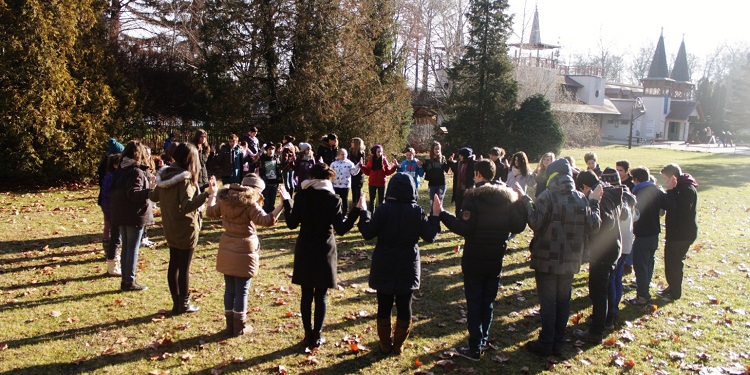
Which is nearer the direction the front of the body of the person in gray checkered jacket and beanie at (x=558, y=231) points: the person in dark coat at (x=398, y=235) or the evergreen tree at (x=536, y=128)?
the evergreen tree

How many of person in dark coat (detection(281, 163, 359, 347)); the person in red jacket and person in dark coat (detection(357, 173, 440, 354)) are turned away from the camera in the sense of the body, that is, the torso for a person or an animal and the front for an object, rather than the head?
2

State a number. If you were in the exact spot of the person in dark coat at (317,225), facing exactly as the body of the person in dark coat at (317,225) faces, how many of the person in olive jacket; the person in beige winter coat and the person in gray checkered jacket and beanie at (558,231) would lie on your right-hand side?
1

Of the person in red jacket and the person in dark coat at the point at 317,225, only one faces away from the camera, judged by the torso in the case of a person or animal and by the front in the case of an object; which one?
the person in dark coat

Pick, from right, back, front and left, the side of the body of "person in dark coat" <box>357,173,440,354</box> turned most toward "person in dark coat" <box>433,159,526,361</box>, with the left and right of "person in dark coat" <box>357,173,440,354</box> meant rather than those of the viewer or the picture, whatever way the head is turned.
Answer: right

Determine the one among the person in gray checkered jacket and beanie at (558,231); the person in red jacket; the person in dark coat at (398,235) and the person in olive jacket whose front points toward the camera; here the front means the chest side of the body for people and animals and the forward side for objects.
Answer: the person in red jacket

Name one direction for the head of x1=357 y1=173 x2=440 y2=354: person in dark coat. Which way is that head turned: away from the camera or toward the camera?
away from the camera

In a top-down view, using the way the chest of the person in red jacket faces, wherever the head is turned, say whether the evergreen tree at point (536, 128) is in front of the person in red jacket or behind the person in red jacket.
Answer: behind

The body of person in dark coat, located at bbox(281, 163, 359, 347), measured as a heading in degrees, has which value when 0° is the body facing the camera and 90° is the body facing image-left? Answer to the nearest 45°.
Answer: approximately 180°

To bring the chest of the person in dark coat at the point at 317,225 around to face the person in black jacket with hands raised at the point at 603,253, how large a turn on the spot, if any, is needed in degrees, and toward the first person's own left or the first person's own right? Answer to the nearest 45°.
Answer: approximately 90° to the first person's own right

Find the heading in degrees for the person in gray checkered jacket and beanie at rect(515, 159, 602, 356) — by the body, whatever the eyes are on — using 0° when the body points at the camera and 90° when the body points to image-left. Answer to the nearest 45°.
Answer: approximately 135°

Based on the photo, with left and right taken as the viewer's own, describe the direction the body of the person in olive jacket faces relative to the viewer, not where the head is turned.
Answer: facing away from the viewer and to the right of the viewer

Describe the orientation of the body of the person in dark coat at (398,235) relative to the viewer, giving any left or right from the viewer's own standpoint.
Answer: facing away from the viewer
